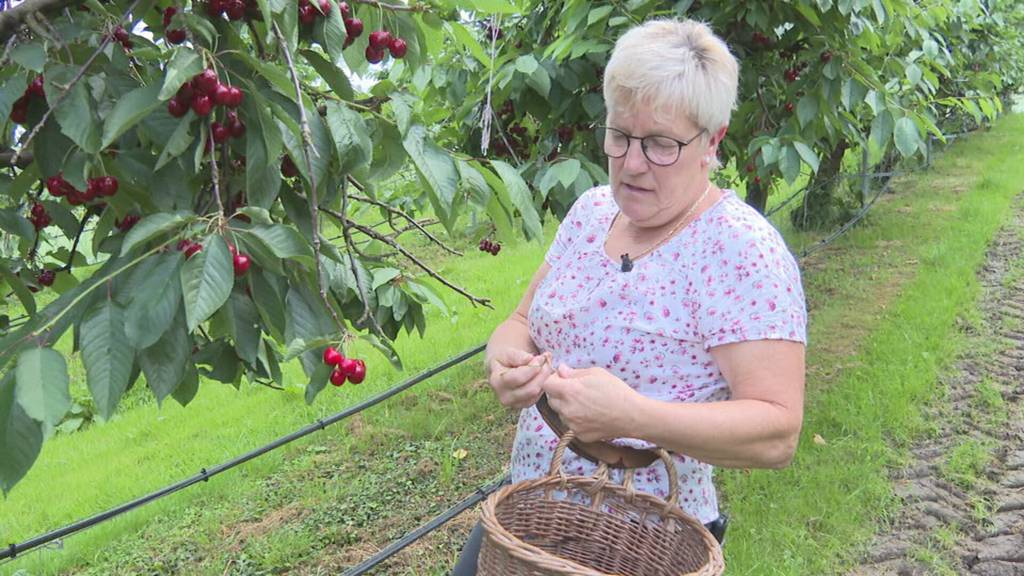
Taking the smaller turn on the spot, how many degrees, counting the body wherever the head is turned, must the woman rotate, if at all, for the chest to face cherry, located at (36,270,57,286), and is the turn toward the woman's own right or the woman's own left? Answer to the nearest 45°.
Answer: approximately 45° to the woman's own right

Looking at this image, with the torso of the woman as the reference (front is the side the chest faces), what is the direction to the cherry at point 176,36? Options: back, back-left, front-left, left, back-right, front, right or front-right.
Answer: front-right

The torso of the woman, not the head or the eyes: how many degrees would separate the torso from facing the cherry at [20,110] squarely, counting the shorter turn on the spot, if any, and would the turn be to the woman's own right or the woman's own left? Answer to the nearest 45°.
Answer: approximately 45° to the woman's own right

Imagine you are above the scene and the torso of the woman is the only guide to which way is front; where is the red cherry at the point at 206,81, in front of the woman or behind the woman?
in front

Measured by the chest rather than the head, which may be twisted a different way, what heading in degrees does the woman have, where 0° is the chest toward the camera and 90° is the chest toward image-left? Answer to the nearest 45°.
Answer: approximately 45°

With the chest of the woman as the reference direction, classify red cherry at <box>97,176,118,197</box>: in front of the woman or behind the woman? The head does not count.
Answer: in front
